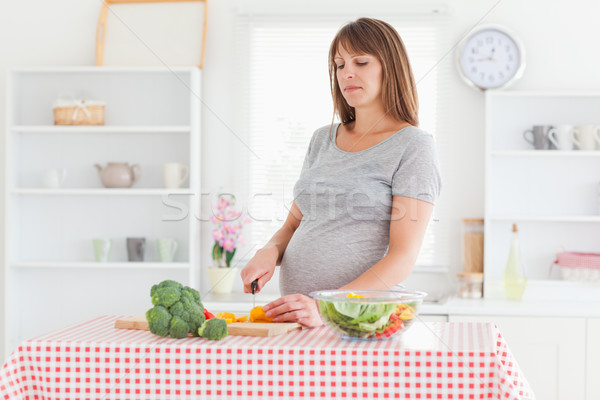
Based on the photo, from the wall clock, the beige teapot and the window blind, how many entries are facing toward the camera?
2

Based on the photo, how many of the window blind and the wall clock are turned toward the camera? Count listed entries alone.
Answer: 2

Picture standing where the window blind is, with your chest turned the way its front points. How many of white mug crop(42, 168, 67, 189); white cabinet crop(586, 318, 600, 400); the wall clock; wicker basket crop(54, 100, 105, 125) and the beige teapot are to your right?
3

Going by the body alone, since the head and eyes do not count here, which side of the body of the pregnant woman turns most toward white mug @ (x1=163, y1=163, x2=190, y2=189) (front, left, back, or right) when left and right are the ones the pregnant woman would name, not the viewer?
right

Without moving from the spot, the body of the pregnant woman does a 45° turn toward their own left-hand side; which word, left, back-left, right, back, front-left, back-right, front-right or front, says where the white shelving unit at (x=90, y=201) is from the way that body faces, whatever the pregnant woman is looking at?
back-right

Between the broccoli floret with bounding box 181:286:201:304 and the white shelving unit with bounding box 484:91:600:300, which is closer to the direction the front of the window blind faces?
the broccoli floret

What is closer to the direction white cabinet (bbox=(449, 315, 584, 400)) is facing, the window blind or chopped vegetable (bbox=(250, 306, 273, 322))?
the chopped vegetable

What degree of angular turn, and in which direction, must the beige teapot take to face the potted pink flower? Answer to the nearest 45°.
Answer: approximately 180°

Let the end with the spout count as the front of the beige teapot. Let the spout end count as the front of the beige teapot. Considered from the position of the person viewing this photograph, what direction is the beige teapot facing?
facing to the left of the viewer

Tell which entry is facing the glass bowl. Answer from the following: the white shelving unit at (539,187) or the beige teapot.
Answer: the white shelving unit

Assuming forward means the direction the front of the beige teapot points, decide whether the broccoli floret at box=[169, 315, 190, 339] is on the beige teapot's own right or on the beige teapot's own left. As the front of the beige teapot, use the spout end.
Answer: on the beige teapot's own left
